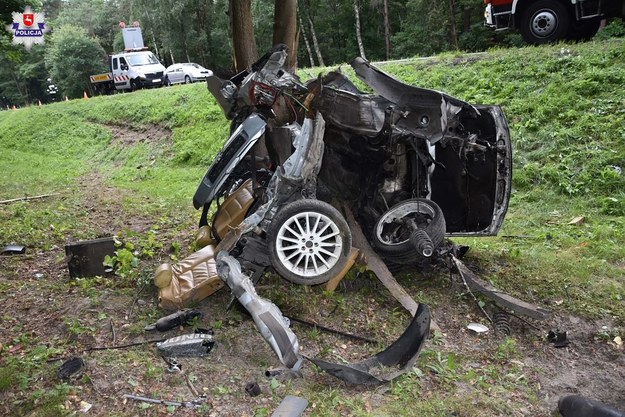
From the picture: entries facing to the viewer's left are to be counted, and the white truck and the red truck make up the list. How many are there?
1

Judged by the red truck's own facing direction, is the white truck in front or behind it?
in front

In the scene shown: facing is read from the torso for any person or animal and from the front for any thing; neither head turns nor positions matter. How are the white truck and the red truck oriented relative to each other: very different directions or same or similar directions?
very different directions

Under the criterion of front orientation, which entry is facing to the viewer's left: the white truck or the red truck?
the red truck

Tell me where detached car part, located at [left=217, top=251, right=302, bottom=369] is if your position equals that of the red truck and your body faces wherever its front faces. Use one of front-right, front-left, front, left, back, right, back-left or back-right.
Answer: left

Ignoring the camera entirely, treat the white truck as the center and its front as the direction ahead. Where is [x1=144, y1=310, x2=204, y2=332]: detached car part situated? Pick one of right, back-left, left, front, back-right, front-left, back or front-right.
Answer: front-right

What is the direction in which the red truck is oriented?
to the viewer's left

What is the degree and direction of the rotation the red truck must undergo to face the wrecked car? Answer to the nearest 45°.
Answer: approximately 90° to its left

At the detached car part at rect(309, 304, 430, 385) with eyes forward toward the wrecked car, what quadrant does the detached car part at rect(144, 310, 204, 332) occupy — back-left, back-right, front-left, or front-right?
front-left

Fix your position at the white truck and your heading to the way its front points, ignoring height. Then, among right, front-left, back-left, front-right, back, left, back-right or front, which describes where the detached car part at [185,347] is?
front-right

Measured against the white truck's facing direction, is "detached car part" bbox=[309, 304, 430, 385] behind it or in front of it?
in front

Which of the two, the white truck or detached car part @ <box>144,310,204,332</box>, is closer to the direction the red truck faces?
the white truck

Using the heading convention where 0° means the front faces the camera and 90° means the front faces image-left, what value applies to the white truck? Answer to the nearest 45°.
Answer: approximately 315°

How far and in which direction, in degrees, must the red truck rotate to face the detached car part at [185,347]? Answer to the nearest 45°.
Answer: approximately 90° to its left
